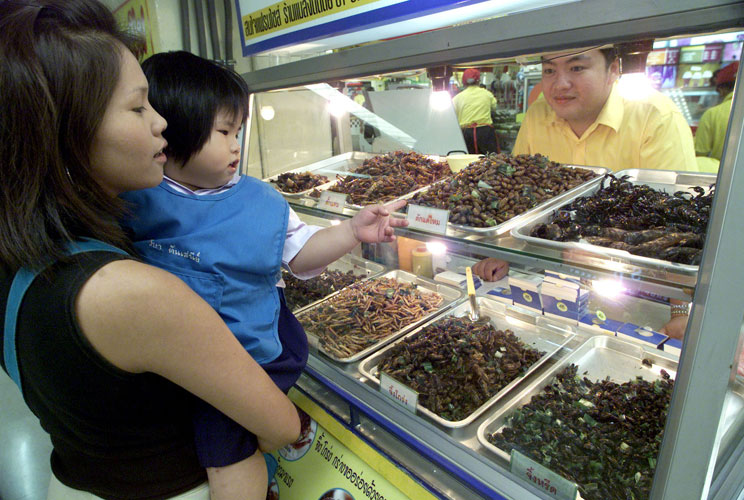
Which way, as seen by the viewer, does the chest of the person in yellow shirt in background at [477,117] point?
away from the camera

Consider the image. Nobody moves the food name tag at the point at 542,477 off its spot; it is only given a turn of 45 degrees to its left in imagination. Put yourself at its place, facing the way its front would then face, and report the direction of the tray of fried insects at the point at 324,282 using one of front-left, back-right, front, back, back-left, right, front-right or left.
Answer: back-right

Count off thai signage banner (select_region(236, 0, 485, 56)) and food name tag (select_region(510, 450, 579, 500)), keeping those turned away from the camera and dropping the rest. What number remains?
0

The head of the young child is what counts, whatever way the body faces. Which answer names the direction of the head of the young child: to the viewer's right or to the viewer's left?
to the viewer's right

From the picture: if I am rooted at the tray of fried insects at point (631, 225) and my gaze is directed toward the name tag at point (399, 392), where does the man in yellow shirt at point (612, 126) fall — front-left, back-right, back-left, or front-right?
back-right

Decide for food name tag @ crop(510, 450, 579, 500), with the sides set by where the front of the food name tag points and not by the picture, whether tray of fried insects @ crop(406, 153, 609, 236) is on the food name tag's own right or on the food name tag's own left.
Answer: on the food name tag's own right

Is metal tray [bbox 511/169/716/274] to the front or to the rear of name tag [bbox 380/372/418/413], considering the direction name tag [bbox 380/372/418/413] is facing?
to the rear

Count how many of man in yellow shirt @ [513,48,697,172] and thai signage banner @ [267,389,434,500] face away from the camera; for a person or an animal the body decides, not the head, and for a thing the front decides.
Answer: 0

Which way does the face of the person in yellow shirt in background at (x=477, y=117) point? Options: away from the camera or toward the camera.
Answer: away from the camera

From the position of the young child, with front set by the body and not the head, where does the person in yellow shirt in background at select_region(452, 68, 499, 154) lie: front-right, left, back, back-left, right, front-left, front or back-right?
left
